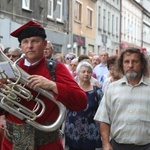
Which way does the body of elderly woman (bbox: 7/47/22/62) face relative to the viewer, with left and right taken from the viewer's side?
facing the viewer and to the left of the viewer

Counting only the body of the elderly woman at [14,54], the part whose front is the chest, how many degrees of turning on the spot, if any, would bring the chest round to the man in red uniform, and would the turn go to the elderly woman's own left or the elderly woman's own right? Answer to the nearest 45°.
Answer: approximately 45° to the elderly woman's own left

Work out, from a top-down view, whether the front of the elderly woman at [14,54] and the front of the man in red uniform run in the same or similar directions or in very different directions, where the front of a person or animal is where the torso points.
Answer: same or similar directions

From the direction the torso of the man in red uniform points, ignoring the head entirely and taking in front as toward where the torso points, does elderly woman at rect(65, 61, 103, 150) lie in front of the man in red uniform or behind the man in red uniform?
behind

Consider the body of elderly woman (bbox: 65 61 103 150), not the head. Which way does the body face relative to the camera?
toward the camera

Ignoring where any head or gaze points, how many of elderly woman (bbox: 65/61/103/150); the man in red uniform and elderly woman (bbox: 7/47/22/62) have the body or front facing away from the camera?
0

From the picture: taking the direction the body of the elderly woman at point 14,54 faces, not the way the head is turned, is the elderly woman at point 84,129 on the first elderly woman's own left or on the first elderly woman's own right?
on the first elderly woman's own left

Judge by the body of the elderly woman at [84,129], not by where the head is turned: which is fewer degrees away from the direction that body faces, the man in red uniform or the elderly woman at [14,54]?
the man in red uniform

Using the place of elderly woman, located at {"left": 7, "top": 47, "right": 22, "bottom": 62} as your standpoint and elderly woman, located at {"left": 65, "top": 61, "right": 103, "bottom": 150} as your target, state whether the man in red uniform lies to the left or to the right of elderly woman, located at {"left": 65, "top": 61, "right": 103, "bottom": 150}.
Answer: right

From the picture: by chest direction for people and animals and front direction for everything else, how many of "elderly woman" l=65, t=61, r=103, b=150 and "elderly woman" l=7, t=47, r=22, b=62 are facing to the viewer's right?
0
